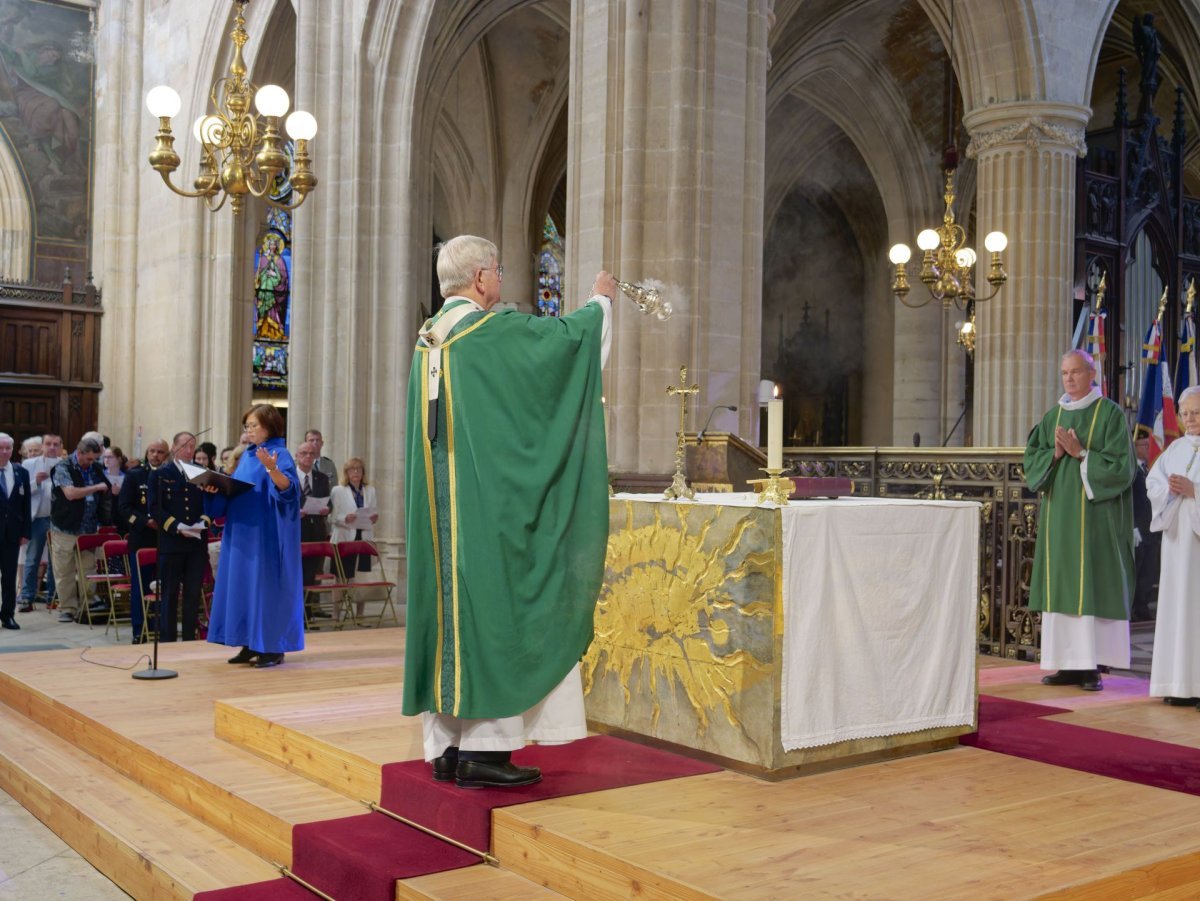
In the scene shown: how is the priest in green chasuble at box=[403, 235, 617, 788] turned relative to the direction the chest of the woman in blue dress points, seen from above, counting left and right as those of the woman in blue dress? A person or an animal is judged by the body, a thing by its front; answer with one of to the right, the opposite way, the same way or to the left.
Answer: the opposite way

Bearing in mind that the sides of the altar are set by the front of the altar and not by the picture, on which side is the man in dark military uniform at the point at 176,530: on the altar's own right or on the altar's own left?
on the altar's own right

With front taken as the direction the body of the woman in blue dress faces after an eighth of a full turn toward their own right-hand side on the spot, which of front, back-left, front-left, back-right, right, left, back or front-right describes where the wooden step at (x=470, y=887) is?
left

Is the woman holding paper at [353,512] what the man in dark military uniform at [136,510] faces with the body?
no

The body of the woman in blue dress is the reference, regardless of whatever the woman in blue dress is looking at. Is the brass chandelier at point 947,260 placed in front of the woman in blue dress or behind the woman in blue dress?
behind

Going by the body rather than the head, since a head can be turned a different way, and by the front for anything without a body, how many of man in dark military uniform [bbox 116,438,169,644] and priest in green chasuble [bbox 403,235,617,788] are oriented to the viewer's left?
0

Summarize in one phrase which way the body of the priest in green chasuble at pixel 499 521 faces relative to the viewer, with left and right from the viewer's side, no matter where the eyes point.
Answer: facing away from the viewer and to the right of the viewer

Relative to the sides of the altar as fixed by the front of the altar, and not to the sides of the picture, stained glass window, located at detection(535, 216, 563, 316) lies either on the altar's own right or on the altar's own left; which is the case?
on the altar's own right

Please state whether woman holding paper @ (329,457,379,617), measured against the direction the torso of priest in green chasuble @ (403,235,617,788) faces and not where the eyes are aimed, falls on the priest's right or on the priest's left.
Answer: on the priest's left

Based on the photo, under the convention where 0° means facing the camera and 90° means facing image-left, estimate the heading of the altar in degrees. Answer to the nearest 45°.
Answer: approximately 45°

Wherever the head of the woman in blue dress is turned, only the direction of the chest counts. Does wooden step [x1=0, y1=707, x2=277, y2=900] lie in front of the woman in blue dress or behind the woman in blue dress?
in front

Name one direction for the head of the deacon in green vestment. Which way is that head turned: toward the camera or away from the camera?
toward the camera

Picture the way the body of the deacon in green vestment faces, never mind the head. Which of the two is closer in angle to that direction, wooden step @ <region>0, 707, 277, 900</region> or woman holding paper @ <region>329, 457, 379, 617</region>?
the wooden step

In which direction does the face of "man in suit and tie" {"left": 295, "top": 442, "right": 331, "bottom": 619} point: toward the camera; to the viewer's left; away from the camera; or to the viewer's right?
toward the camera

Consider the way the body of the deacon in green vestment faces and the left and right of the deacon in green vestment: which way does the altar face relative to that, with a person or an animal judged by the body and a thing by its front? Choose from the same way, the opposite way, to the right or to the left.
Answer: the same way
